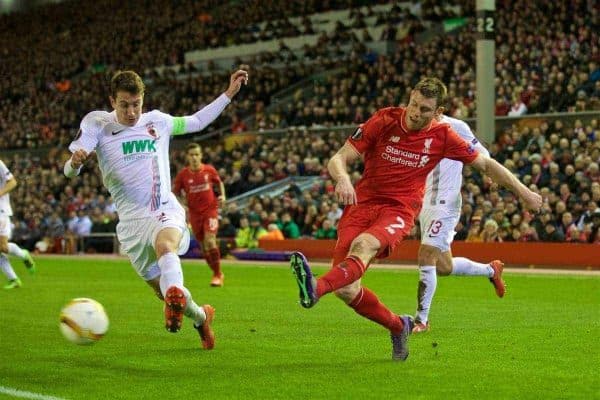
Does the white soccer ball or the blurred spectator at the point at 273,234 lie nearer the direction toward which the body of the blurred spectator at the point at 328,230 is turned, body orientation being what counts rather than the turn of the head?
the white soccer ball

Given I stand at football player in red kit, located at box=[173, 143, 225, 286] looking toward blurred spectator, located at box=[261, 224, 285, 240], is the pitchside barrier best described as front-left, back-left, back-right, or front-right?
front-right

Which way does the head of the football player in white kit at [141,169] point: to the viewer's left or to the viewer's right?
to the viewer's right

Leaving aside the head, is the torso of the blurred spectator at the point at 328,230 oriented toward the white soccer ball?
yes

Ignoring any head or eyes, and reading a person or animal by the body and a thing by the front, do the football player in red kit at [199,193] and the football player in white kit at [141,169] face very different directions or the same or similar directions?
same or similar directions

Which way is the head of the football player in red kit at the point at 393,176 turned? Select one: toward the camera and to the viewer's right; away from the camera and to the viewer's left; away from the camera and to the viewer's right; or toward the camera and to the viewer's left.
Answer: toward the camera and to the viewer's left

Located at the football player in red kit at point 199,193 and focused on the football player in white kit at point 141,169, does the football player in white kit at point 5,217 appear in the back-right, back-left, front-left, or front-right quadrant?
front-right

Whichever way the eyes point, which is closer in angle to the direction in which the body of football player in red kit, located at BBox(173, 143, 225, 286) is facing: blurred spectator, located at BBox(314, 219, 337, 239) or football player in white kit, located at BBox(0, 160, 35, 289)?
the football player in white kit

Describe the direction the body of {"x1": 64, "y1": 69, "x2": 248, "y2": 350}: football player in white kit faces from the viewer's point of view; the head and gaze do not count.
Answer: toward the camera

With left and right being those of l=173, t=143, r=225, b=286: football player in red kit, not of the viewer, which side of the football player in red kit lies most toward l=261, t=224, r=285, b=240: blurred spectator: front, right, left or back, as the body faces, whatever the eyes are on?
back

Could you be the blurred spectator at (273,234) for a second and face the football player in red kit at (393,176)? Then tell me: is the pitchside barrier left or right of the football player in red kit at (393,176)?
left

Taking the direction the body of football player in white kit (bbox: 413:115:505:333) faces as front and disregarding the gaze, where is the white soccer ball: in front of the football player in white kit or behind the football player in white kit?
in front

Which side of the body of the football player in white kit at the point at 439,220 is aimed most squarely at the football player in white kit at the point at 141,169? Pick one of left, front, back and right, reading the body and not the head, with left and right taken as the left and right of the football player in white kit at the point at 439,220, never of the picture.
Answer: front

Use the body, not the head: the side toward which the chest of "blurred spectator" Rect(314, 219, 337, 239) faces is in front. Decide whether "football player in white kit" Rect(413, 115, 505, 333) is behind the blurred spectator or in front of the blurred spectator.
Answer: in front

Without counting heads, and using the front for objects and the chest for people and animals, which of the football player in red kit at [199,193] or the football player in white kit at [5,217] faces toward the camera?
the football player in red kit

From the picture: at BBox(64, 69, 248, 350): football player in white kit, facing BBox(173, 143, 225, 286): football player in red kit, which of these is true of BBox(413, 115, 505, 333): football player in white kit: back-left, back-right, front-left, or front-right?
front-right
